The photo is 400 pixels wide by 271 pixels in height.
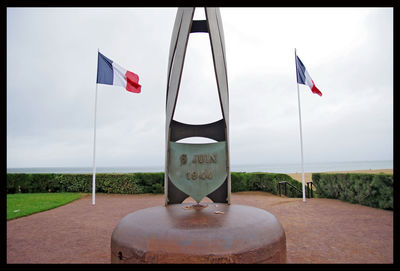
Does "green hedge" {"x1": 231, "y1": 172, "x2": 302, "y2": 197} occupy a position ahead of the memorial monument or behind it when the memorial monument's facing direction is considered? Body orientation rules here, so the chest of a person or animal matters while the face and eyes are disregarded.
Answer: behind

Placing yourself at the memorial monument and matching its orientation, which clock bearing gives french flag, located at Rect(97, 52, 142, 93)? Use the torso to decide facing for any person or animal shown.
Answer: The french flag is roughly at 5 o'clock from the memorial monument.

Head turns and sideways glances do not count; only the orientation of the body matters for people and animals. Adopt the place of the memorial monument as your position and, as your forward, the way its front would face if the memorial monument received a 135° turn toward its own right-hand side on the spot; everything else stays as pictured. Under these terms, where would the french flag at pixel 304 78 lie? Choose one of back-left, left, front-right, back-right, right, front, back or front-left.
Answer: right

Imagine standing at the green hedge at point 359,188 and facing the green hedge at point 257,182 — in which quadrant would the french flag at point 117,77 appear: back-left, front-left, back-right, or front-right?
front-left

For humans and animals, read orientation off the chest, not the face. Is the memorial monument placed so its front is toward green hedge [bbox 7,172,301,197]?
no

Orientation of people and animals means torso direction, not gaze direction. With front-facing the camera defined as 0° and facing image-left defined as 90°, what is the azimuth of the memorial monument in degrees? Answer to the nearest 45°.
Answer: approximately 0°

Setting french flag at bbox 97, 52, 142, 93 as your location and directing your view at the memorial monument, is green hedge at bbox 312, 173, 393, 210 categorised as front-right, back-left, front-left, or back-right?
front-left

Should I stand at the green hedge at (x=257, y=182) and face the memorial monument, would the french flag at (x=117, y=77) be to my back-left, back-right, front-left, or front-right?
front-right

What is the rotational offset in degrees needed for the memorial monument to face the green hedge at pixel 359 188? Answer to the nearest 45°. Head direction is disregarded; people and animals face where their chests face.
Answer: approximately 135° to its left
